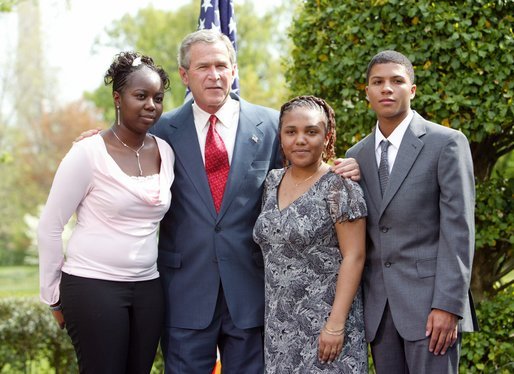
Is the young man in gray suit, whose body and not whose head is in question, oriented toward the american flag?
no

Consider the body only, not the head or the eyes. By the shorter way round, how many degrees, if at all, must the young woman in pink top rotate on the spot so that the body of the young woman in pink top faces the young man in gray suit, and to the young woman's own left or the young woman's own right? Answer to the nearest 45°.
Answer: approximately 45° to the young woman's own left

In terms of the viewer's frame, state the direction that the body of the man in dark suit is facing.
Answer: toward the camera

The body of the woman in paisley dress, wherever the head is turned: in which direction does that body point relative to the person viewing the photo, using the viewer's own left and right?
facing the viewer and to the left of the viewer

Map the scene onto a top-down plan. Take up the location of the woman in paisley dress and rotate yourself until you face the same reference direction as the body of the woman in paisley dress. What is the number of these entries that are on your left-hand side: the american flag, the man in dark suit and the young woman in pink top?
0

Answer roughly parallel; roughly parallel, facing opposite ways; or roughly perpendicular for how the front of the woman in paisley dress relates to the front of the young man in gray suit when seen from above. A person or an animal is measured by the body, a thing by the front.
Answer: roughly parallel

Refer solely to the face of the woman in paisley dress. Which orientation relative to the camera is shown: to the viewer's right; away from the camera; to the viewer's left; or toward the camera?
toward the camera

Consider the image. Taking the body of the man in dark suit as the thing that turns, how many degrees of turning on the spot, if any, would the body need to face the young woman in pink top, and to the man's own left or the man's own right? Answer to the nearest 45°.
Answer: approximately 45° to the man's own right

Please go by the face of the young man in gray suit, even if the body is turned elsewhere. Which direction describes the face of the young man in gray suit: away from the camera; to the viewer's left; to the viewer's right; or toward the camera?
toward the camera

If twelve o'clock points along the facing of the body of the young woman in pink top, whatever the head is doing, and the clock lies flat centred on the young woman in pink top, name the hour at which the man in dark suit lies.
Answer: The man in dark suit is roughly at 10 o'clock from the young woman in pink top.

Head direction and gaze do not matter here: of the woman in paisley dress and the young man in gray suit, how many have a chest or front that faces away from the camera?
0

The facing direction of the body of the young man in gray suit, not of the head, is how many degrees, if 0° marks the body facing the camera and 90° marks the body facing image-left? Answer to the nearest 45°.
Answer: approximately 45°

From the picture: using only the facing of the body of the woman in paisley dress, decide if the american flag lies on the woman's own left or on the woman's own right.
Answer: on the woman's own right

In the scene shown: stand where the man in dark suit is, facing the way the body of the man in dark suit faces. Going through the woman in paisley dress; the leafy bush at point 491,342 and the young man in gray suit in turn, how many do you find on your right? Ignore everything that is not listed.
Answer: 0

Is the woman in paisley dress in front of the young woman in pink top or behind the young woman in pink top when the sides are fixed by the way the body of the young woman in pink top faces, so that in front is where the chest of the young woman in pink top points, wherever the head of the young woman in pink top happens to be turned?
in front
